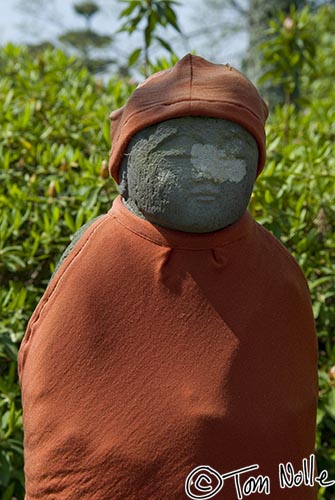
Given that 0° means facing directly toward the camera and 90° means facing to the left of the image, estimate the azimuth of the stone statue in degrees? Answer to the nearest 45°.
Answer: approximately 0°
